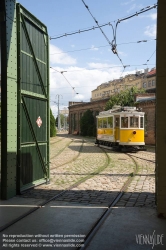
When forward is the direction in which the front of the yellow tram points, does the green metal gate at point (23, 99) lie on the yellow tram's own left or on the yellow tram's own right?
on the yellow tram's own right

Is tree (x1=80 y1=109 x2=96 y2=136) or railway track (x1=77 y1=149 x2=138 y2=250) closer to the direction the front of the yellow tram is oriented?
the railway track

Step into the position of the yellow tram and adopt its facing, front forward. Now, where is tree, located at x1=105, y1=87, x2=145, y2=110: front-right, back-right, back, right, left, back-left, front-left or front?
back-left

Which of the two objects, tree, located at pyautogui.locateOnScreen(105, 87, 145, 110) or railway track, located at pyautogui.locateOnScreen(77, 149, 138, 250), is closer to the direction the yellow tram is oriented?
the railway track

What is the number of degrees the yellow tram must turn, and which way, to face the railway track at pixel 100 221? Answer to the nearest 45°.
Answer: approximately 45° to its right

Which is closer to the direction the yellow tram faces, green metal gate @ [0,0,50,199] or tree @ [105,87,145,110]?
the green metal gate

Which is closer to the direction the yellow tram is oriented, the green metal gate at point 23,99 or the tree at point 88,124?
the green metal gate
